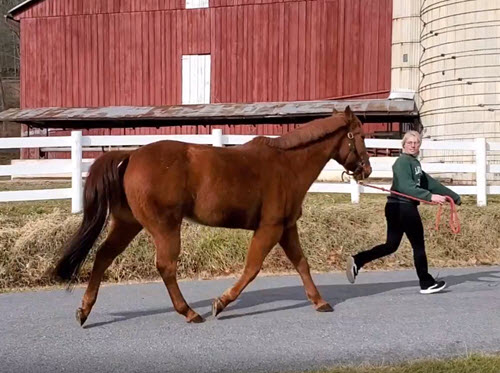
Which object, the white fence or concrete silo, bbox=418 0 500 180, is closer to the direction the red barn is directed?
the white fence

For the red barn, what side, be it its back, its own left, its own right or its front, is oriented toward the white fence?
front

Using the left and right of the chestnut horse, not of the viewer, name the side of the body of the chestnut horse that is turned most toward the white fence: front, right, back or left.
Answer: left

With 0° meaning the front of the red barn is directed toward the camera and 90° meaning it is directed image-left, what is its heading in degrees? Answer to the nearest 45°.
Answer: approximately 0°

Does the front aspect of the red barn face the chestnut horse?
yes

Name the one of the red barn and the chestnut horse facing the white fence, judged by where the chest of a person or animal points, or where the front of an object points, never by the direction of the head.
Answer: the red barn

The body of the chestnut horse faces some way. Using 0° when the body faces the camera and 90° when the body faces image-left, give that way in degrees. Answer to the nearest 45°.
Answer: approximately 270°

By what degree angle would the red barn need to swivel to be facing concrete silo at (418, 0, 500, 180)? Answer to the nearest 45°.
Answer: approximately 45° to its left

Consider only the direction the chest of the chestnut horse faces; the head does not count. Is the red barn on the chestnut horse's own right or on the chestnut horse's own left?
on the chestnut horse's own left

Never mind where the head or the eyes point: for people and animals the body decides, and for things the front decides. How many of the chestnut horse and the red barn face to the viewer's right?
1
